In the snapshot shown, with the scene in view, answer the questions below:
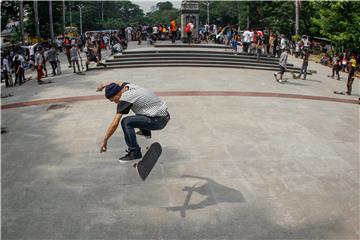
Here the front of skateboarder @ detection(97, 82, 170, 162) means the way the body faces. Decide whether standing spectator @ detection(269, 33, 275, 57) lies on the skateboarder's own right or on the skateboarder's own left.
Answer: on the skateboarder's own right

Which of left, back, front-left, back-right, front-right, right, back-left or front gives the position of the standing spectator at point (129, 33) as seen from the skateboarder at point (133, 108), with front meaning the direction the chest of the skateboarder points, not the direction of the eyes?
right

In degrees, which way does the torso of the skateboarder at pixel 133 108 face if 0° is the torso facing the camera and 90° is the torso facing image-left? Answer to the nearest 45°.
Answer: approximately 90°

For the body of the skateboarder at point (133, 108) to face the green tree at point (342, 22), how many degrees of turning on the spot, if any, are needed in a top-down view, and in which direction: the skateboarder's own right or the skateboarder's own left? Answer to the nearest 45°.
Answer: approximately 135° to the skateboarder's own right

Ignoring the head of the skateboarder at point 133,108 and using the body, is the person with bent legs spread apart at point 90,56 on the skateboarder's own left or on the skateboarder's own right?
on the skateboarder's own right

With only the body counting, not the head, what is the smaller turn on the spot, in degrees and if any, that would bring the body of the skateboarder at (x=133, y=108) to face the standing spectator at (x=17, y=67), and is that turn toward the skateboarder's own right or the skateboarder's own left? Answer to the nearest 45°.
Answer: approximately 90° to the skateboarder's own right

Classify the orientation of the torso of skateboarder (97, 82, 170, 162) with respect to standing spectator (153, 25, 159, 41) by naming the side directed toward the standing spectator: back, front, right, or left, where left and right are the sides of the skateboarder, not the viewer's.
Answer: right

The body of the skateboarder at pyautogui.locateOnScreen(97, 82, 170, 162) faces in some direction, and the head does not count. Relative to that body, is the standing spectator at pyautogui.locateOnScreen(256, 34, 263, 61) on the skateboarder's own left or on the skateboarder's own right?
on the skateboarder's own right

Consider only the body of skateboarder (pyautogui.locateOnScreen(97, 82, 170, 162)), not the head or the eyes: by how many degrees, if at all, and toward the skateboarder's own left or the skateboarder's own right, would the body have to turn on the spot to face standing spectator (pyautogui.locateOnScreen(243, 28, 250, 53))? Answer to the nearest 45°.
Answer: approximately 90° to the skateboarder's own right

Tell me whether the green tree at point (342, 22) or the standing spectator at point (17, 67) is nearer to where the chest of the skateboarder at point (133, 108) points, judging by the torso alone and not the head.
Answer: the standing spectator

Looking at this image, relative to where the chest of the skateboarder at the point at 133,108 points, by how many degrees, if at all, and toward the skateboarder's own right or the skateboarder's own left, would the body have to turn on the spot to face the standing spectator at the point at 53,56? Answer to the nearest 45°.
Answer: approximately 90° to the skateboarder's own right
